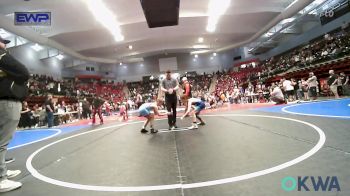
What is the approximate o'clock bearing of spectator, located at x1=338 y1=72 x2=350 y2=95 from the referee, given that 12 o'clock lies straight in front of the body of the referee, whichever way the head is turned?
The spectator is roughly at 8 o'clock from the referee.

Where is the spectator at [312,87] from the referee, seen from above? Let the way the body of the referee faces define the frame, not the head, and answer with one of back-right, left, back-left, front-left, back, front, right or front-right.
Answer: back-left

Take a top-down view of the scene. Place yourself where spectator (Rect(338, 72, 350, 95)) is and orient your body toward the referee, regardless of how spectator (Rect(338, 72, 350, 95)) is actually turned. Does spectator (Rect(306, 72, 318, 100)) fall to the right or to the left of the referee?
right

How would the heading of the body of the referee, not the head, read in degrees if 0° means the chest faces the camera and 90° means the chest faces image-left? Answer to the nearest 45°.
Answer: approximately 0°

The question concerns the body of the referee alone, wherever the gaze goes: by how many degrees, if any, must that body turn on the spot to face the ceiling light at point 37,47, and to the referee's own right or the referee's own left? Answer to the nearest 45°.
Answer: approximately 135° to the referee's own right
